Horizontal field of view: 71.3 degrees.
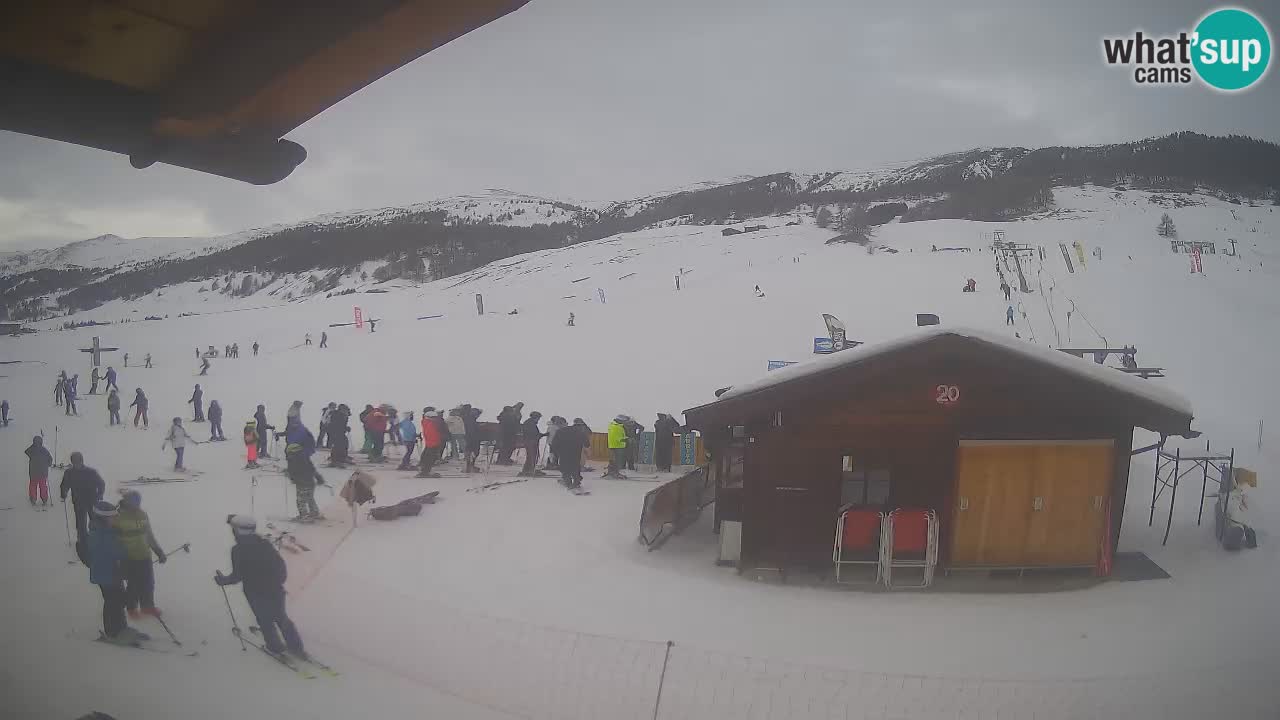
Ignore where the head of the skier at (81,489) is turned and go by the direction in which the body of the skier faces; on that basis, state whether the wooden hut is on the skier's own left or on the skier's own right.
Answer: on the skier's own right

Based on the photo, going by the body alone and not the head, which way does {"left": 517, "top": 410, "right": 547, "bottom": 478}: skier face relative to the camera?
to the viewer's right

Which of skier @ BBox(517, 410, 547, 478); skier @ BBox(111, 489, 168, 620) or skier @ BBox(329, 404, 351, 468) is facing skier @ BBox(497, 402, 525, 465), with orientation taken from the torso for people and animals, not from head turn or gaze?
skier @ BBox(329, 404, 351, 468)

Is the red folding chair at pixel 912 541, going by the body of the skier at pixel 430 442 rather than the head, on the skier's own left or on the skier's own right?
on the skier's own right

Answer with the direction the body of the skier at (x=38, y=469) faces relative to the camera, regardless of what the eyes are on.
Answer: away from the camera

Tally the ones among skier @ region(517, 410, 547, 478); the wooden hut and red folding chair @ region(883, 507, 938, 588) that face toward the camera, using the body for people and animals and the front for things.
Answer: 2

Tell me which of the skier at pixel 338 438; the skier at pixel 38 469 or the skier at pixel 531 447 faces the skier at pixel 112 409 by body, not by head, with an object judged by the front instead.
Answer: the skier at pixel 38 469

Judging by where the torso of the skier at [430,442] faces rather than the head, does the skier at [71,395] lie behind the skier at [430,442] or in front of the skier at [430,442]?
behind

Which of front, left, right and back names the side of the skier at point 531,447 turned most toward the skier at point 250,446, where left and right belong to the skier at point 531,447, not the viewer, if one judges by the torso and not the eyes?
back
